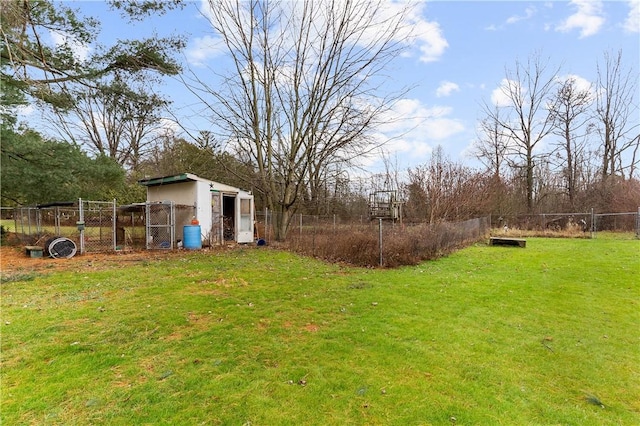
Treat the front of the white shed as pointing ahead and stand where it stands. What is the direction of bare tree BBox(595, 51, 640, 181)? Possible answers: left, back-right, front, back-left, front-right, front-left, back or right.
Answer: front-left

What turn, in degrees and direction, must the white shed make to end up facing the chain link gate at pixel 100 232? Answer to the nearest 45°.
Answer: approximately 135° to its right

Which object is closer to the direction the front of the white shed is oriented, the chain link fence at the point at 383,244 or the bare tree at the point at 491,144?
the chain link fence

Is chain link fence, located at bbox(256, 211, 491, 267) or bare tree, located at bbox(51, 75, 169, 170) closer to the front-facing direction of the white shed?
the chain link fence

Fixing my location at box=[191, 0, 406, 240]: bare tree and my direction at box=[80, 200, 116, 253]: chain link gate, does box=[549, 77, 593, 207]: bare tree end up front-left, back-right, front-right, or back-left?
back-right

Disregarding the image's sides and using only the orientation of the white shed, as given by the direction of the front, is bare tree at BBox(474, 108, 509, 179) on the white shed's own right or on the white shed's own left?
on the white shed's own left

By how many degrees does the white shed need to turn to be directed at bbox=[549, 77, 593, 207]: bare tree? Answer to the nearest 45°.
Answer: approximately 45° to its left

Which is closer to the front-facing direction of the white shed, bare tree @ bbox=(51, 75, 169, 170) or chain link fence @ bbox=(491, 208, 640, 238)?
the chain link fence

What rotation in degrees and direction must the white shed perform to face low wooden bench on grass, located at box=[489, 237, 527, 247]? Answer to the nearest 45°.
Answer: approximately 45° to its left

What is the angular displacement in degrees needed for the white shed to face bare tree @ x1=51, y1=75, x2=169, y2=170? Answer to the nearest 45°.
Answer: approximately 180°
